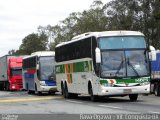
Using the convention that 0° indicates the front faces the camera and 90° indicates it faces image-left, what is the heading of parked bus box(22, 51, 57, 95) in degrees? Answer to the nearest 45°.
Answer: approximately 315°

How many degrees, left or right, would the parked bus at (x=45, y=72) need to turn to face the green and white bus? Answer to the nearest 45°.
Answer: approximately 45° to its right

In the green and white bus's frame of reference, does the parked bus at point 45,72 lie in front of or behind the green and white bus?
behind

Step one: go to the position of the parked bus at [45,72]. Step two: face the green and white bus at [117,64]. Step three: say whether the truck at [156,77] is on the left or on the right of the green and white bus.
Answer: left

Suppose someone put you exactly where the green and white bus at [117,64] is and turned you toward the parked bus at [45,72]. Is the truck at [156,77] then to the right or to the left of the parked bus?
right
